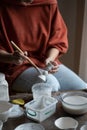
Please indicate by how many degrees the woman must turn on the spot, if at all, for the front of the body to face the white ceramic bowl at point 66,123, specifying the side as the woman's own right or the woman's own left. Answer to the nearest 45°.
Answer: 0° — they already face it

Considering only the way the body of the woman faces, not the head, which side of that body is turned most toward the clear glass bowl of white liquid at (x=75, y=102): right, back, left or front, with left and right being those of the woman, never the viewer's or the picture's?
front

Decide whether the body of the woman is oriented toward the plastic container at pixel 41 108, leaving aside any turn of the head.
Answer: yes

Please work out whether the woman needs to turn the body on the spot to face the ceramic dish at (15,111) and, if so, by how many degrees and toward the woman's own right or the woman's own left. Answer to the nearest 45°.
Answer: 0° — they already face it

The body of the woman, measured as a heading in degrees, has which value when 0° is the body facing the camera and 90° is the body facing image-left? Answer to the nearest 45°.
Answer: approximately 0°

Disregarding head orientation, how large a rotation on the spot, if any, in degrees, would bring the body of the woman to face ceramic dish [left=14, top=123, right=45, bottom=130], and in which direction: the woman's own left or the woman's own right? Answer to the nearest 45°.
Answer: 0° — they already face it

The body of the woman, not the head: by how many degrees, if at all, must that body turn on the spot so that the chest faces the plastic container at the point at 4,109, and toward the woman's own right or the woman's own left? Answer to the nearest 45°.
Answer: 0° — they already face it

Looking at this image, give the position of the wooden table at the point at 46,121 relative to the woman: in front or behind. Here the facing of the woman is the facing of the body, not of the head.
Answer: in front
